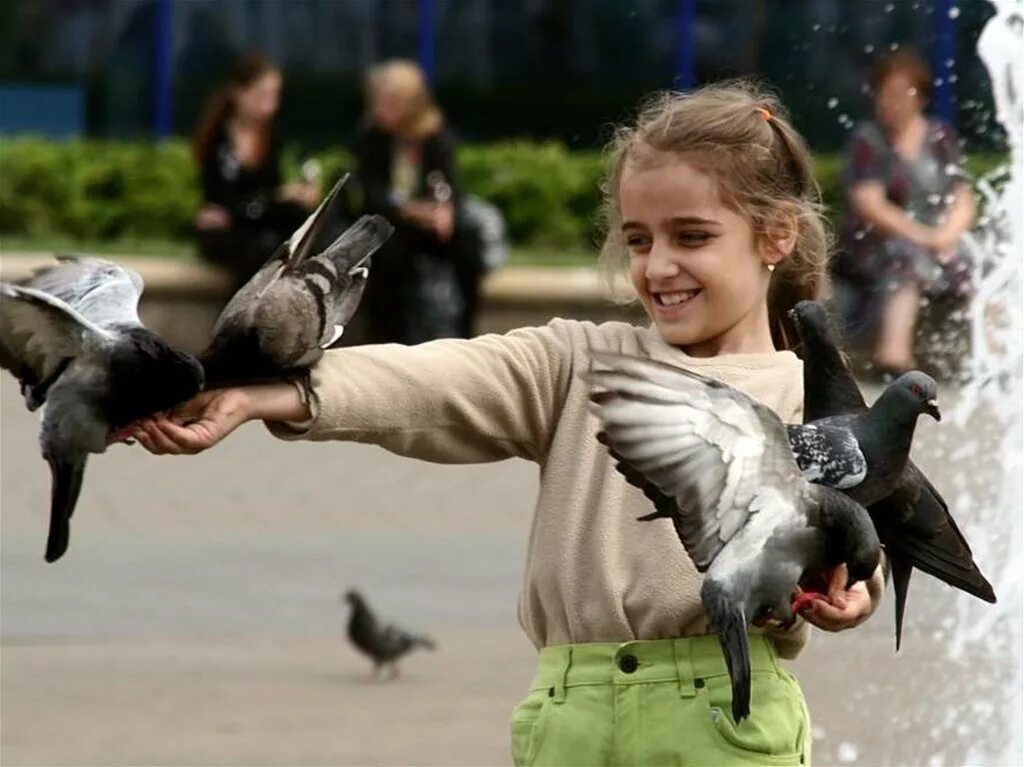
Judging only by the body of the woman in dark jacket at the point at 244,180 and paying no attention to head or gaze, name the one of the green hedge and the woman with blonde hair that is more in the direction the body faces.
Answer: the woman with blonde hair

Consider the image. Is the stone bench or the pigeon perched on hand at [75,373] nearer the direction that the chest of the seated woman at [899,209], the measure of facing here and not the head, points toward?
the pigeon perched on hand

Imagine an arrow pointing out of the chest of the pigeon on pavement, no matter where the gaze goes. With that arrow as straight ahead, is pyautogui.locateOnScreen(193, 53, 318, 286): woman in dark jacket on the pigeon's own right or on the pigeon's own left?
on the pigeon's own right

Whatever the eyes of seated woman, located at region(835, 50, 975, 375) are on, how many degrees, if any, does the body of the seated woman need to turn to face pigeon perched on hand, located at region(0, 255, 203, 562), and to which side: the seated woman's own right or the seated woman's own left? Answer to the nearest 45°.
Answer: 0° — they already face it

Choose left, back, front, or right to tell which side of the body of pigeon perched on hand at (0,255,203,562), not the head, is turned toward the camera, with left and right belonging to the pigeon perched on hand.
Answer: right

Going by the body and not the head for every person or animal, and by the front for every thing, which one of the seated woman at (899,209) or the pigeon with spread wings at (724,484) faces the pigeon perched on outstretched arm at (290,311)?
the seated woman

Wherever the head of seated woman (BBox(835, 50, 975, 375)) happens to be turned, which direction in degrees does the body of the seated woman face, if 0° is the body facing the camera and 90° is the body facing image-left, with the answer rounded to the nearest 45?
approximately 0°

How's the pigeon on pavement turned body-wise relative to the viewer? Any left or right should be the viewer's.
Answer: facing to the left of the viewer

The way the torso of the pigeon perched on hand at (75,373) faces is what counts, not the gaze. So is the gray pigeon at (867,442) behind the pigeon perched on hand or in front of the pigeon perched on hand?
in front

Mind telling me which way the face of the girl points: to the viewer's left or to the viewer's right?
to the viewer's left

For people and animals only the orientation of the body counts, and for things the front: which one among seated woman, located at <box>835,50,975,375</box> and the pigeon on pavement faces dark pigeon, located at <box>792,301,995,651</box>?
the seated woman
